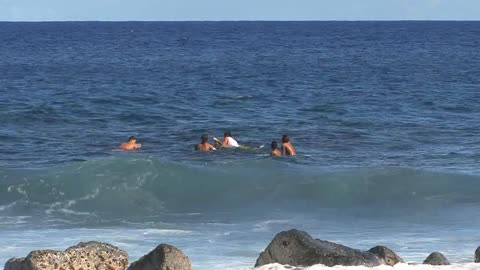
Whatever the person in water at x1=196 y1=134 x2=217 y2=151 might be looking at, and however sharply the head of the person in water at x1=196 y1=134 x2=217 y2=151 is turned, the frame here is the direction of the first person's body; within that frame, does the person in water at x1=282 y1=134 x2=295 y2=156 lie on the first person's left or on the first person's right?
on the first person's right

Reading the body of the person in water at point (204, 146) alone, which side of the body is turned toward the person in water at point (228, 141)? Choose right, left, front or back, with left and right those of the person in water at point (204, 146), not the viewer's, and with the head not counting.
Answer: right

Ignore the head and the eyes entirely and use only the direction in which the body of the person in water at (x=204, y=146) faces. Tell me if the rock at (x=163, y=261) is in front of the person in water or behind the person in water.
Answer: behind

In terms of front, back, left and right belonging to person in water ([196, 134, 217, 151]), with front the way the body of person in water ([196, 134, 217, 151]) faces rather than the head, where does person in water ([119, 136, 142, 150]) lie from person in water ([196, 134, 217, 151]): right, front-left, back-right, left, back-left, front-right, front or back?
left

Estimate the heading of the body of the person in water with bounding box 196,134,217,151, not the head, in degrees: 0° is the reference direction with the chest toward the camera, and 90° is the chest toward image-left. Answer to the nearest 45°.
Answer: approximately 180°

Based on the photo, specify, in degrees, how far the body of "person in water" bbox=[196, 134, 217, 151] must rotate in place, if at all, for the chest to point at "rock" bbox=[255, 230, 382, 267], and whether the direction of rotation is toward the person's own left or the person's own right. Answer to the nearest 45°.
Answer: approximately 180°

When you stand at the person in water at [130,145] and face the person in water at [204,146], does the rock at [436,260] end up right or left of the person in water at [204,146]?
right
